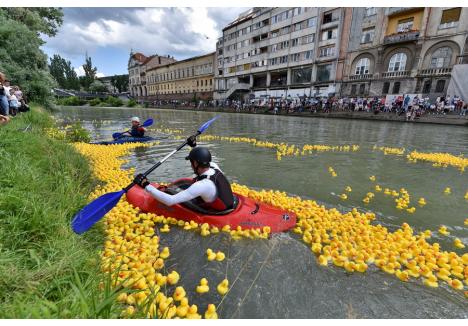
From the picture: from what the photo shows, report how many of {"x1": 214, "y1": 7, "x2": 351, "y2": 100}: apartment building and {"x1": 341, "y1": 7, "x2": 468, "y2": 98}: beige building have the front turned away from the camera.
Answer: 0

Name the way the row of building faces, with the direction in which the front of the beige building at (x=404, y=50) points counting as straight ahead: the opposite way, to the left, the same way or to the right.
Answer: the same way

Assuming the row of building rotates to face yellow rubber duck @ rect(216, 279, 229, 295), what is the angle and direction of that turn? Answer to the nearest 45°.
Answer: approximately 45° to its left

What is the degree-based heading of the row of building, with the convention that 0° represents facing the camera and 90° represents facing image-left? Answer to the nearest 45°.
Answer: approximately 45°

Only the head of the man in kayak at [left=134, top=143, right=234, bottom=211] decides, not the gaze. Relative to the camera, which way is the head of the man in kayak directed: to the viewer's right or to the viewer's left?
to the viewer's left

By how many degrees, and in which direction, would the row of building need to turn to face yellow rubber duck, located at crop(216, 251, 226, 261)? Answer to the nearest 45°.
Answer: approximately 45° to its left

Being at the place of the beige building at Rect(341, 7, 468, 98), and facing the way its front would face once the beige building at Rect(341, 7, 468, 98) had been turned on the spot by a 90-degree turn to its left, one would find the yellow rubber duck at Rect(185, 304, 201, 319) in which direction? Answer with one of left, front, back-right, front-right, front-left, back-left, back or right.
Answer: front-right

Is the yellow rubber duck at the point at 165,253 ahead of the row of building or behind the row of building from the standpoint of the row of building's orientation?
ahead

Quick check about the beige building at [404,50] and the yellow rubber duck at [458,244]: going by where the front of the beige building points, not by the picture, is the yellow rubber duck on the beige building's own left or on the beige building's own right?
on the beige building's own left

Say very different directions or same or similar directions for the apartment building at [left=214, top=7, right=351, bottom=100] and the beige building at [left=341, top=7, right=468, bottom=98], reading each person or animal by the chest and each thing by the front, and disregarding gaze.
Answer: same or similar directions

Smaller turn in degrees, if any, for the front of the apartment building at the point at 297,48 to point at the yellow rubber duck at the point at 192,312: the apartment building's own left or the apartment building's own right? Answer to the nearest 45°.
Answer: approximately 45° to the apartment building's own left

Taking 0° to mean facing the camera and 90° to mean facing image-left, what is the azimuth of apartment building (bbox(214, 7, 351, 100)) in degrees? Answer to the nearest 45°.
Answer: approximately 45°

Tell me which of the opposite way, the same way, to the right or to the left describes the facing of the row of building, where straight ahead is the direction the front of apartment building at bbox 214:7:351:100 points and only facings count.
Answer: the same way

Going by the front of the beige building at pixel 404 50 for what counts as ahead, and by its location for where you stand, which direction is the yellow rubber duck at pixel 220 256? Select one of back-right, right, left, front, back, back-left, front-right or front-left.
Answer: front-left

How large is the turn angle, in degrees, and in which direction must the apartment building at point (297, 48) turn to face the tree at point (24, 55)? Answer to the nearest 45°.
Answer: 0° — it already faces it

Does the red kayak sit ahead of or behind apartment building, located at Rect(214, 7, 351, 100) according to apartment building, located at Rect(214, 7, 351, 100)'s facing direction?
ahead

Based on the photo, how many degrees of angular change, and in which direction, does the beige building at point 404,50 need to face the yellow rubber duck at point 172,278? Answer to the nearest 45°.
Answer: approximately 45° to its left
